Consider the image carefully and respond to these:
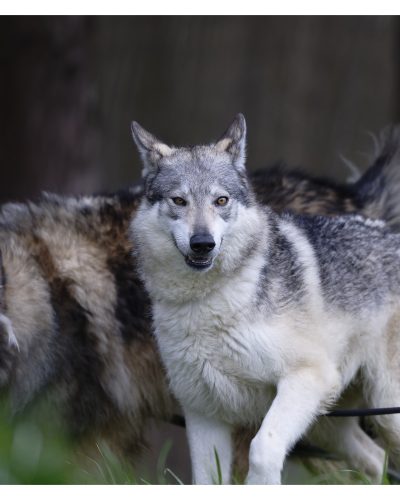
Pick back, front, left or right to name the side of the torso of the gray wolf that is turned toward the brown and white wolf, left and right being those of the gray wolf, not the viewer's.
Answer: right

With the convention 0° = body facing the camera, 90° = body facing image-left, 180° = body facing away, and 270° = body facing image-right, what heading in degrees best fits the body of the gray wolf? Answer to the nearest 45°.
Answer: approximately 45°
